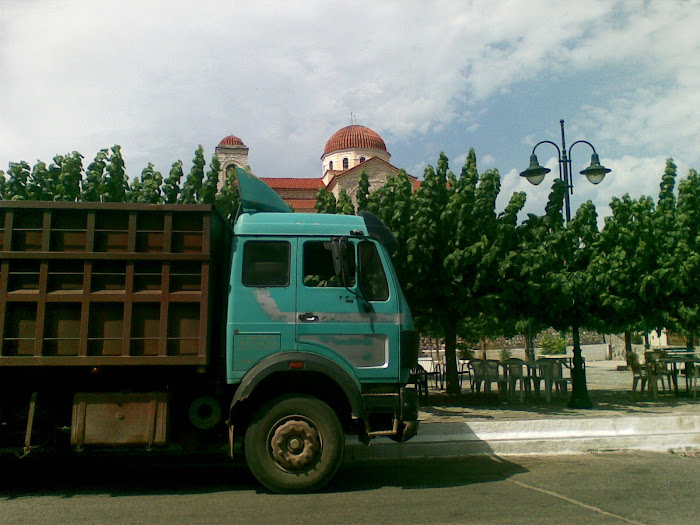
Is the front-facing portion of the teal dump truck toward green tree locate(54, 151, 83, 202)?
no

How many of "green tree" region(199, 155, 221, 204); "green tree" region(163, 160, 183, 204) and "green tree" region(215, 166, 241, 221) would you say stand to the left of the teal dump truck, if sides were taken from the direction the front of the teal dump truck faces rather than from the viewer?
3

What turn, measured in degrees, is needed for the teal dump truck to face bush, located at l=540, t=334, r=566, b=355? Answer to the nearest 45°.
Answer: approximately 45° to its left

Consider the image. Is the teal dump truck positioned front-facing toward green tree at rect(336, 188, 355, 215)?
no

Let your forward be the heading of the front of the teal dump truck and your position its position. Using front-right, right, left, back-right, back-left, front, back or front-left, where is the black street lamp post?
front-left

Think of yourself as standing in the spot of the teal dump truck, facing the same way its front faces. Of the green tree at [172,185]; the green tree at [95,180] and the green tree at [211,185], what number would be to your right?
0

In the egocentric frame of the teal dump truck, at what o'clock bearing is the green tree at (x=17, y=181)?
The green tree is roughly at 8 o'clock from the teal dump truck.

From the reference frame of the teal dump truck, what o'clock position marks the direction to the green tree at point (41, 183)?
The green tree is roughly at 8 o'clock from the teal dump truck.

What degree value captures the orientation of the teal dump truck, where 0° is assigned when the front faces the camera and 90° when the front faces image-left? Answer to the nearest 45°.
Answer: approximately 270°

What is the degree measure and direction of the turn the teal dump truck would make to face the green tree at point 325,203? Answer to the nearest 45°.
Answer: approximately 45° to its left

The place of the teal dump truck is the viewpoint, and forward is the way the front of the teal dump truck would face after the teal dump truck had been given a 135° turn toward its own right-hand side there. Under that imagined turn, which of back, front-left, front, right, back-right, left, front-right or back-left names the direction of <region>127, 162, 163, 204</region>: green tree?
back-right

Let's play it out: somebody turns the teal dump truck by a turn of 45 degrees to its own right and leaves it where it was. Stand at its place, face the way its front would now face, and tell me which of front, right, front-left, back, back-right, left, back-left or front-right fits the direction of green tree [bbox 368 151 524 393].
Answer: left

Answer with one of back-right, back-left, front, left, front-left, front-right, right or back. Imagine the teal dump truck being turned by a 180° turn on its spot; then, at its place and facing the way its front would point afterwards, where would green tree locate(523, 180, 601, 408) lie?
back-right

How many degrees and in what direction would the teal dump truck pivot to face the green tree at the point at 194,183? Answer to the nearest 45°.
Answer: approximately 90° to its left

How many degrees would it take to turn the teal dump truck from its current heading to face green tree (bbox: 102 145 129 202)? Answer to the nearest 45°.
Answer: approximately 90° to its left

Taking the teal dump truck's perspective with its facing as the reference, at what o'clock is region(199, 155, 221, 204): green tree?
The green tree is roughly at 9 o'clock from the teal dump truck.

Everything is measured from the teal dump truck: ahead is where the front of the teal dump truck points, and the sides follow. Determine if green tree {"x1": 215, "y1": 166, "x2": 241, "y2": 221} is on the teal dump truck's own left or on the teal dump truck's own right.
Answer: on the teal dump truck's own left

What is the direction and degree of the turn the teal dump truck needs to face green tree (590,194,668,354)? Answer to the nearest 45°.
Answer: approximately 45° to its left
